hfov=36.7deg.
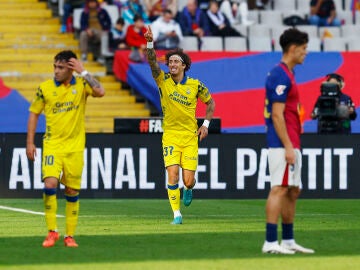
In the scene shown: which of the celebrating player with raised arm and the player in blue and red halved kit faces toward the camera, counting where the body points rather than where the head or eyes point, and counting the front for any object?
the celebrating player with raised arm

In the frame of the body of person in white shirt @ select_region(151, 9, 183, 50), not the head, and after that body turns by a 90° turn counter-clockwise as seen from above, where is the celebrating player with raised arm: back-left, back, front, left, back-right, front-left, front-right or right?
right

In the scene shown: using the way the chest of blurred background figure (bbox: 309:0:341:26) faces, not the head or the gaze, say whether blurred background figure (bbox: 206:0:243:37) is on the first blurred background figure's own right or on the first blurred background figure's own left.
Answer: on the first blurred background figure's own right

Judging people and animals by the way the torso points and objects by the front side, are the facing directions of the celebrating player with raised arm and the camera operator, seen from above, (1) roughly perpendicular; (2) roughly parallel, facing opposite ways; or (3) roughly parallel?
roughly parallel

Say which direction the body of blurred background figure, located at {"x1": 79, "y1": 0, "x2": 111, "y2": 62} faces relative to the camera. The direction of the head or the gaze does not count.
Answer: toward the camera

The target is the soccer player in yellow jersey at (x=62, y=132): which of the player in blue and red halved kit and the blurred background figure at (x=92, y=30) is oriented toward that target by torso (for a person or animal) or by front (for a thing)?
the blurred background figure

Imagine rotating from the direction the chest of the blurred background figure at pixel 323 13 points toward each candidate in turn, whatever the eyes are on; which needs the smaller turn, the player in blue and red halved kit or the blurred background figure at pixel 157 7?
the player in blue and red halved kit

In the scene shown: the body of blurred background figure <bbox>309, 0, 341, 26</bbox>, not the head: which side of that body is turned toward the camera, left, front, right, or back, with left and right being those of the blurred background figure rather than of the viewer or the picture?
front

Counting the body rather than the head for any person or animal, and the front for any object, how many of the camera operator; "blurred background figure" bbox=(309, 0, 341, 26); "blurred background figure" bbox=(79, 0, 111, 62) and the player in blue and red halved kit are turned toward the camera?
3

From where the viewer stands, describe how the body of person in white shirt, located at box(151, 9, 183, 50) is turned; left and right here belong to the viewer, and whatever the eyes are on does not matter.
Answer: facing the viewer
